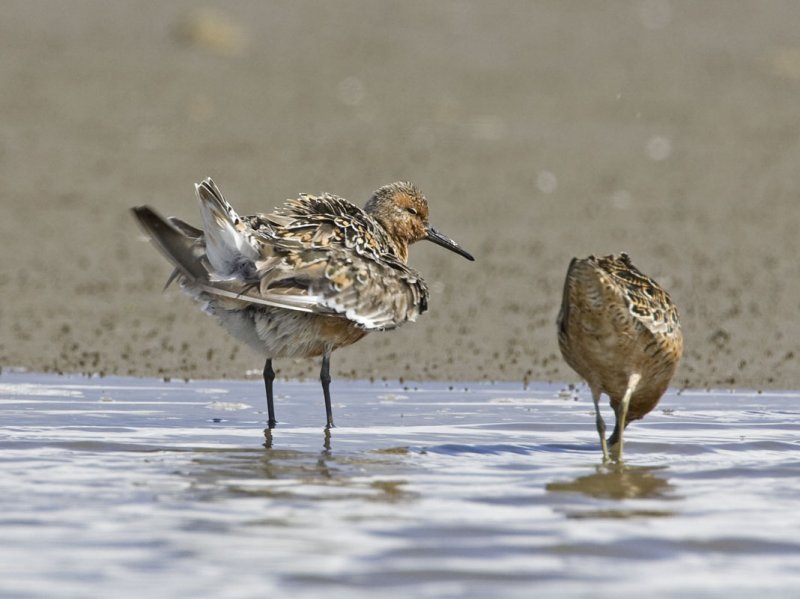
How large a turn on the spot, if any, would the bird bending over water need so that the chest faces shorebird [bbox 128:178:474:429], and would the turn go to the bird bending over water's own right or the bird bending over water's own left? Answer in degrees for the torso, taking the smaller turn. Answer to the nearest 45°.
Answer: approximately 135° to the bird bending over water's own left

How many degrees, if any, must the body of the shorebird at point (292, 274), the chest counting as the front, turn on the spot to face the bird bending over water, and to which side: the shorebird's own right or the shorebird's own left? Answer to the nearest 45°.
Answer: approximately 45° to the shorebird's own right

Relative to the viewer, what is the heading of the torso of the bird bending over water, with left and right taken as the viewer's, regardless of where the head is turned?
facing away from the viewer and to the right of the viewer

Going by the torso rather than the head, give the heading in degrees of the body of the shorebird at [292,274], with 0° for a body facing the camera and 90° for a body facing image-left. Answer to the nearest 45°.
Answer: approximately 270°
